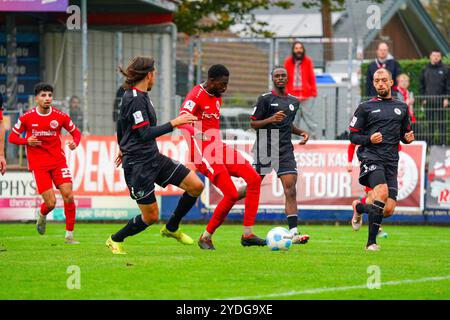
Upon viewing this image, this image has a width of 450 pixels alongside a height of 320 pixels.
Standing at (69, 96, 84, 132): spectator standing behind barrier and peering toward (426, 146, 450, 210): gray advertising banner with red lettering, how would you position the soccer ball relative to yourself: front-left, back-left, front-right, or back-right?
front-right

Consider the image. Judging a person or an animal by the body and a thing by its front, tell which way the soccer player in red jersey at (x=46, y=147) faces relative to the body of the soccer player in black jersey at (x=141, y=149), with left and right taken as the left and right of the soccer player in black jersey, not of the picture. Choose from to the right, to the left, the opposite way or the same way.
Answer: to the right

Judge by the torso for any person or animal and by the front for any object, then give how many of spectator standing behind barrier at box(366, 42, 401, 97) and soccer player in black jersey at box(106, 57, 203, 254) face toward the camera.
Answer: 1

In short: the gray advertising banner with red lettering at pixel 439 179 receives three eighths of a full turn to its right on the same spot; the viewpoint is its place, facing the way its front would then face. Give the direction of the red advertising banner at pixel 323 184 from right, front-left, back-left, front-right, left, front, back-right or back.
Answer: front-left

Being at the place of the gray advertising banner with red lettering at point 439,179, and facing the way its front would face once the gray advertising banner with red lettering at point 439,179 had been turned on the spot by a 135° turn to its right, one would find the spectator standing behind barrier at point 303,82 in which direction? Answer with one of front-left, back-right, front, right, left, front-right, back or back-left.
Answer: front-left

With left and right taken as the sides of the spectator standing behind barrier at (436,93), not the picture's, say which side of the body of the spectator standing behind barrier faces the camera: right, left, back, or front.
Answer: front

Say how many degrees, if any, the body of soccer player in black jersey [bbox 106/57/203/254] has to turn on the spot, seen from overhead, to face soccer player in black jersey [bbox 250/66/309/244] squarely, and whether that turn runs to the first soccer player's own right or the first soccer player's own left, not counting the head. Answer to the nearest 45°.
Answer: approximately 45° to the first soccer player's own left

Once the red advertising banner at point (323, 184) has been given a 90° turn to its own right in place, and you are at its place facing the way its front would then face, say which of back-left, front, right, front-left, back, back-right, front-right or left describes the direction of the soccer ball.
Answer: left

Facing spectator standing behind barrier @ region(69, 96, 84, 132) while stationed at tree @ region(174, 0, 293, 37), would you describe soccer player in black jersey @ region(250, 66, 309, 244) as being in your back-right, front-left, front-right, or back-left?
front-left

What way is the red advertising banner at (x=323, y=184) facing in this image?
toward the camera

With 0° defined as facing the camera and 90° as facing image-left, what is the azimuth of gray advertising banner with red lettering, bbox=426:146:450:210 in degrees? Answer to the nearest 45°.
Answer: approximately 0°

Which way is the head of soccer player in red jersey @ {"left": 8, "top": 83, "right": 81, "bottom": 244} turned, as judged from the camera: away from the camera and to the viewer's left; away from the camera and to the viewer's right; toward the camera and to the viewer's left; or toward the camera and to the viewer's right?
toward the camera and to the viewer's right

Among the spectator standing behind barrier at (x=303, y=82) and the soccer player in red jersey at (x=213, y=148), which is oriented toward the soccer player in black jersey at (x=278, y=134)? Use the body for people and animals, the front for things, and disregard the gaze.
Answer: the spectator standing behind barrier
